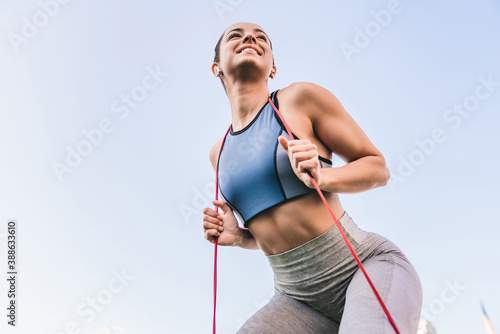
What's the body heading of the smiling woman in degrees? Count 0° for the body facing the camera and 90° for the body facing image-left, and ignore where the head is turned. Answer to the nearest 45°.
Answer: approximately 45°
